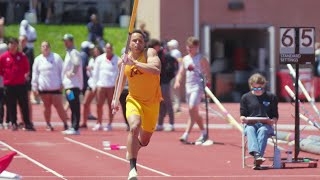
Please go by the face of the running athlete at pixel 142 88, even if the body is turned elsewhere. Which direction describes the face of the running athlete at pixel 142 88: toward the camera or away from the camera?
toward the camera

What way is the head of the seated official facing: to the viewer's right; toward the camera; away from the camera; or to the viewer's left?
toward the camera

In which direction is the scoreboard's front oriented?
toward the camera

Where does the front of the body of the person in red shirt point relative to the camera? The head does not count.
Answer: toward the camera

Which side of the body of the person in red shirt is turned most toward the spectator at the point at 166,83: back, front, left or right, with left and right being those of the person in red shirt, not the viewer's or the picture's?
left
